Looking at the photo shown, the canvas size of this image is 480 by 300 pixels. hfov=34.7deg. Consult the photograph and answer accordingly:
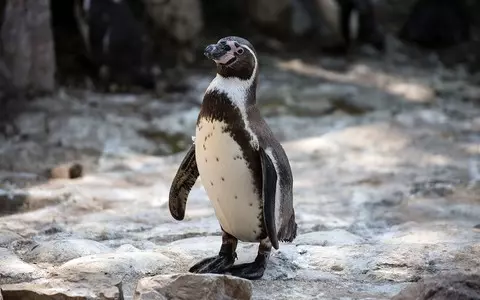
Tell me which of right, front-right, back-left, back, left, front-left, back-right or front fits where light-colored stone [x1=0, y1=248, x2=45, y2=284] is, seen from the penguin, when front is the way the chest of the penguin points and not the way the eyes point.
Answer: front-right

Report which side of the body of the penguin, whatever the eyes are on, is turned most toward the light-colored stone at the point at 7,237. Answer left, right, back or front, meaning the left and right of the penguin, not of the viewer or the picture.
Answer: right

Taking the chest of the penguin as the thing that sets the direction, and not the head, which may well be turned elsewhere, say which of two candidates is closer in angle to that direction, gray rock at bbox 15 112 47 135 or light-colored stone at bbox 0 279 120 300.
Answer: the light-colored stone

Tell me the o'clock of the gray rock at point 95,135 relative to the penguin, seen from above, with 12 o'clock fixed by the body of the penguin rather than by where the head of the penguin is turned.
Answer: The gray rock is roughly at 4 o'clock from the penguin.

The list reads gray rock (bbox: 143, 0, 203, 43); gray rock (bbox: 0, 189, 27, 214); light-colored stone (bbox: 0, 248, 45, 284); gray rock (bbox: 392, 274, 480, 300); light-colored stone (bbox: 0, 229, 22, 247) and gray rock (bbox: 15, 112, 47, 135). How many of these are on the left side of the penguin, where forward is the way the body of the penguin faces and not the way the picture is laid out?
1

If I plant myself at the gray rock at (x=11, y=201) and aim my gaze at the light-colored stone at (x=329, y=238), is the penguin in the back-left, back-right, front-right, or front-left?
front-right

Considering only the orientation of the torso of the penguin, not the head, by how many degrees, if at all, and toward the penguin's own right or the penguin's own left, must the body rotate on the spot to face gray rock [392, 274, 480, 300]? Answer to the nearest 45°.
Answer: approximately 90° to the penguin's own left

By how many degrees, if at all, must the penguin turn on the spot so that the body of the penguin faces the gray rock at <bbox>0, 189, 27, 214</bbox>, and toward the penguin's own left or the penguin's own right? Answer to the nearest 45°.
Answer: approximately 90° to the penguin's own right

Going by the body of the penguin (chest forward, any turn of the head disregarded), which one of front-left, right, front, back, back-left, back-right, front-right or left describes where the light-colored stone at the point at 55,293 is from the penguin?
front

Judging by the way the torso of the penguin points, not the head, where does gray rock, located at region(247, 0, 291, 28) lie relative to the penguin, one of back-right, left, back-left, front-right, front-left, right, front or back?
back-right

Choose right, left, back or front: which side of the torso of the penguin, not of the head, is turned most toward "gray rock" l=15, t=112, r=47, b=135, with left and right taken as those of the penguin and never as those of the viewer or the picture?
right

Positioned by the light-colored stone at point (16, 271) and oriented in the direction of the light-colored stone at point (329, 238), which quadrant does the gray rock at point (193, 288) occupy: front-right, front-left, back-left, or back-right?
front-right

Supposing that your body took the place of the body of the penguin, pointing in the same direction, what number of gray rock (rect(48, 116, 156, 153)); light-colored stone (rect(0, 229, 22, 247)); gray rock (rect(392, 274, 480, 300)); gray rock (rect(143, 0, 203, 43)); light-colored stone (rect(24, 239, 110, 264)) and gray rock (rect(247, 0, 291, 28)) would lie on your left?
1

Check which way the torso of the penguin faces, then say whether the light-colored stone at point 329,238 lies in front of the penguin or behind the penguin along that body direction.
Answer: behind
